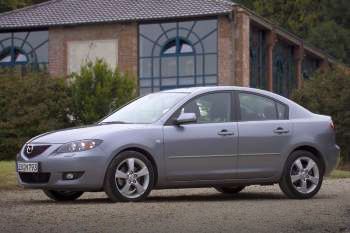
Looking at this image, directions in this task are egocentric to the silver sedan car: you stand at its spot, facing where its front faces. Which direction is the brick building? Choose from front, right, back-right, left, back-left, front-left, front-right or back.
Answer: back-right

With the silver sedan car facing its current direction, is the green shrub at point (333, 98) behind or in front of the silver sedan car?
behind

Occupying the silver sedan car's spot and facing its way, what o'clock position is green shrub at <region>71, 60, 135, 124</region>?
The green shrub is roughly at 4 o'clock from the silver sedan car.

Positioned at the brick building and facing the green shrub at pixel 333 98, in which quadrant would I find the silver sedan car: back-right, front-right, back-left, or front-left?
front-right

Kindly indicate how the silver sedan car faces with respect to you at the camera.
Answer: facing the viewer and to the left of the viewer
